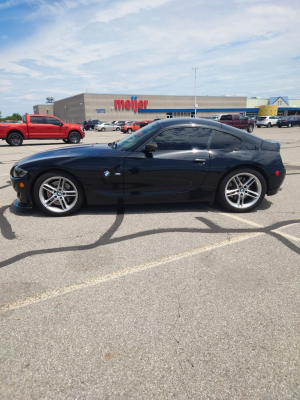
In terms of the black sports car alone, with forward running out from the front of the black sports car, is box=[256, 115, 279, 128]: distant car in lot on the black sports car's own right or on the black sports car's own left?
on the black sports car's own right

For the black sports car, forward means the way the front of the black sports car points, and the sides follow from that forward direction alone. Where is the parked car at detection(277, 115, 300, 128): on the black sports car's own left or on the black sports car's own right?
on the black sports car's own right

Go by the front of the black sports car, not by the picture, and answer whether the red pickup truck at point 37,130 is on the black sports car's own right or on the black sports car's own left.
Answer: on the black sports car's own right

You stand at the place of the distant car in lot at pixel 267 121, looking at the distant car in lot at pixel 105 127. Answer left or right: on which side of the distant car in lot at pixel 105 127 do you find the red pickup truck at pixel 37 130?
left

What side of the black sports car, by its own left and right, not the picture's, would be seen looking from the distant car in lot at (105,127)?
right

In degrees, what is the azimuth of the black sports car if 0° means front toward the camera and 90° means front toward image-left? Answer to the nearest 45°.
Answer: approximately 90°

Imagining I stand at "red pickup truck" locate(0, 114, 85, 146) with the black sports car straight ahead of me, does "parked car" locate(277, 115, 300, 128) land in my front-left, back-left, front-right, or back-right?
back-left
